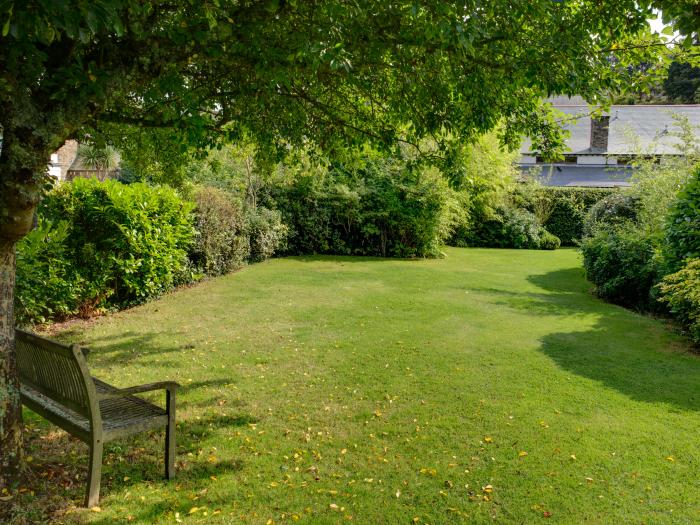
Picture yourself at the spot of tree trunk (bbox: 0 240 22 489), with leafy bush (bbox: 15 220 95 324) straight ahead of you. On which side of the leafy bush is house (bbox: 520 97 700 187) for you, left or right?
right

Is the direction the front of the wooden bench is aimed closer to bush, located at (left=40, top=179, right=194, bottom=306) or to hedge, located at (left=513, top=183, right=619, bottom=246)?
the hedge

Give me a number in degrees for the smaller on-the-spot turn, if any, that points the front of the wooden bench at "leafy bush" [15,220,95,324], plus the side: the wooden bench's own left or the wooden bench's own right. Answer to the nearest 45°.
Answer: approximately 45° to the wooden bench's own left

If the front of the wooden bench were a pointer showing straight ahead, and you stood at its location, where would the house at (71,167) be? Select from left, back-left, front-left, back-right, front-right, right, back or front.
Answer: front-left

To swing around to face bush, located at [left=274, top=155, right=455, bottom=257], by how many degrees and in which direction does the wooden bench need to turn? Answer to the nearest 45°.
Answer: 0° — it already faces it

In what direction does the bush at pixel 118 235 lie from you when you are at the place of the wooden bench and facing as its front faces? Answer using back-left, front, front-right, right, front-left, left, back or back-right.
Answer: front-left

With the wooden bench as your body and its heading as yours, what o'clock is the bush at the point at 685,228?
The bush is roughly at 1 o'clock from the wooden bench.

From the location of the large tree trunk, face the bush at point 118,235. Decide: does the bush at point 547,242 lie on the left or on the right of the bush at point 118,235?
right

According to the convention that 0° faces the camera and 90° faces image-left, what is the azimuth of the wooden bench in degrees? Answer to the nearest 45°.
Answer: approximately 225°
